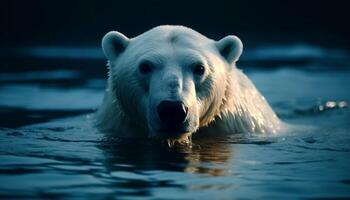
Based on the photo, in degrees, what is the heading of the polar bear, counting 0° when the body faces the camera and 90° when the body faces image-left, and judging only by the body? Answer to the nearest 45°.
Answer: approximately 0°
